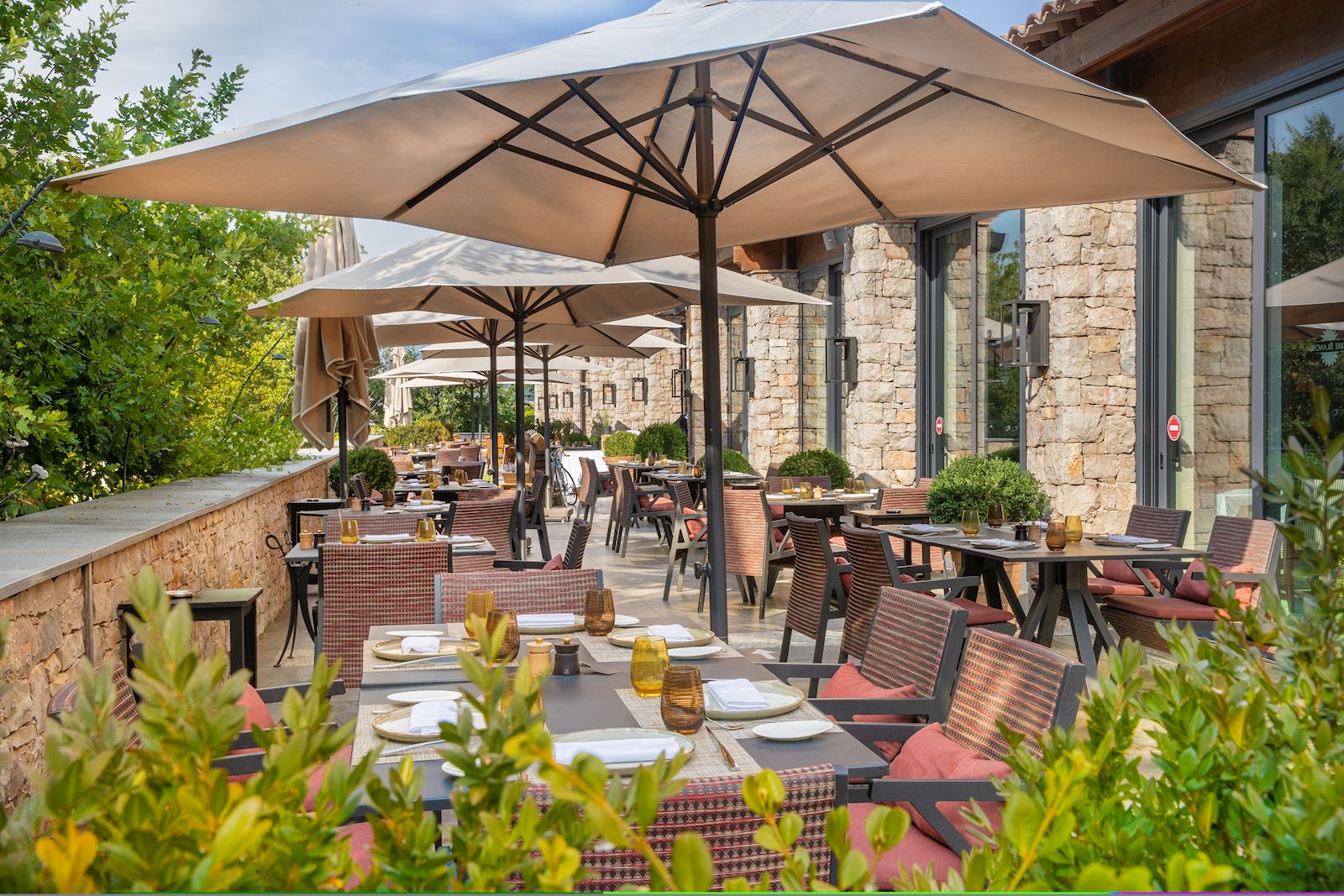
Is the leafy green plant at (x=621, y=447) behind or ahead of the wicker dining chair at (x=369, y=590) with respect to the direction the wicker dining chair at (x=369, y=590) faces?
ahead

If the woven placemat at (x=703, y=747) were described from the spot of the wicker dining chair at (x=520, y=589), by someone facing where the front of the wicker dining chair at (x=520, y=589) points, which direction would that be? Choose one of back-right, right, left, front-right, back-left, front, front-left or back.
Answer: front

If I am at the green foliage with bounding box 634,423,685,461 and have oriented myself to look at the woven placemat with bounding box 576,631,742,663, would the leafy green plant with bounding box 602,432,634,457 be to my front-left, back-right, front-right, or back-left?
back-right

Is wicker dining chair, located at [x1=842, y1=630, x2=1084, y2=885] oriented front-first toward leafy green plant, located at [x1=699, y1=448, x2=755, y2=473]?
no

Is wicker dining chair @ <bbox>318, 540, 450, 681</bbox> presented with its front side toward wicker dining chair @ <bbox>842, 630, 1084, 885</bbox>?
no

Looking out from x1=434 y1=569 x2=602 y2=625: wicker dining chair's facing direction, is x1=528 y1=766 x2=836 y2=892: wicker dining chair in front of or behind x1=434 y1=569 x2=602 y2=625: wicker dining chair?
in front

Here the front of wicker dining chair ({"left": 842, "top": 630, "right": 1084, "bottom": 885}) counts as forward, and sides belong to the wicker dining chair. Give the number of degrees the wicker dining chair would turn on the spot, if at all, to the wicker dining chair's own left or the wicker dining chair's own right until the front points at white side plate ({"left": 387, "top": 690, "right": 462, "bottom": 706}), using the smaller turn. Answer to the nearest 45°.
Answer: approximately 45° to the wicker dining chair's own right

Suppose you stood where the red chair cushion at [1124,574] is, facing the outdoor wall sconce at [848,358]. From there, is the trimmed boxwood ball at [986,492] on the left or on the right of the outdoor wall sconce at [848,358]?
left

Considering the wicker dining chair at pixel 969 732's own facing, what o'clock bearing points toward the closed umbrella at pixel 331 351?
The closed umbrella is roughly at 3 o'clock from the wicker dining chair.

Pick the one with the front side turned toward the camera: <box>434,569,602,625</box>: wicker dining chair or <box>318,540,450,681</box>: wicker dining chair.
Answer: <box>434,569,602,625</box>: wicker dining chair

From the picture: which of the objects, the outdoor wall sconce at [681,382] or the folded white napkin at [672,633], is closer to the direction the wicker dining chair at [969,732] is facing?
the folded white napkin

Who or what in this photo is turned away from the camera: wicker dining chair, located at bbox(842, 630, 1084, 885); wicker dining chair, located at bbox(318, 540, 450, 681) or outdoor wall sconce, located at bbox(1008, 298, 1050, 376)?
wicker dining chair, located at bbox(318, 540, 450, 681)

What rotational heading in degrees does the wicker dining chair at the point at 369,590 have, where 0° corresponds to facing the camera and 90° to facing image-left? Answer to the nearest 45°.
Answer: approximately 180°

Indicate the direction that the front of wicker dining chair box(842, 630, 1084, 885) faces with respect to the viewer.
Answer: facing the viewer and to the left of the viewer

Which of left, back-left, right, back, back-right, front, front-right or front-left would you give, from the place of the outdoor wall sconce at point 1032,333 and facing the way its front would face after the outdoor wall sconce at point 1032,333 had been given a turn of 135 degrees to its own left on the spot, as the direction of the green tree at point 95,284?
back-right

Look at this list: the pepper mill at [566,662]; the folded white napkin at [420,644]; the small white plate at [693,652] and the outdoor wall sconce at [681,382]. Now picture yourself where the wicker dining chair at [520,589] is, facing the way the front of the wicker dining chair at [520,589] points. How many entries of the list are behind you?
1
